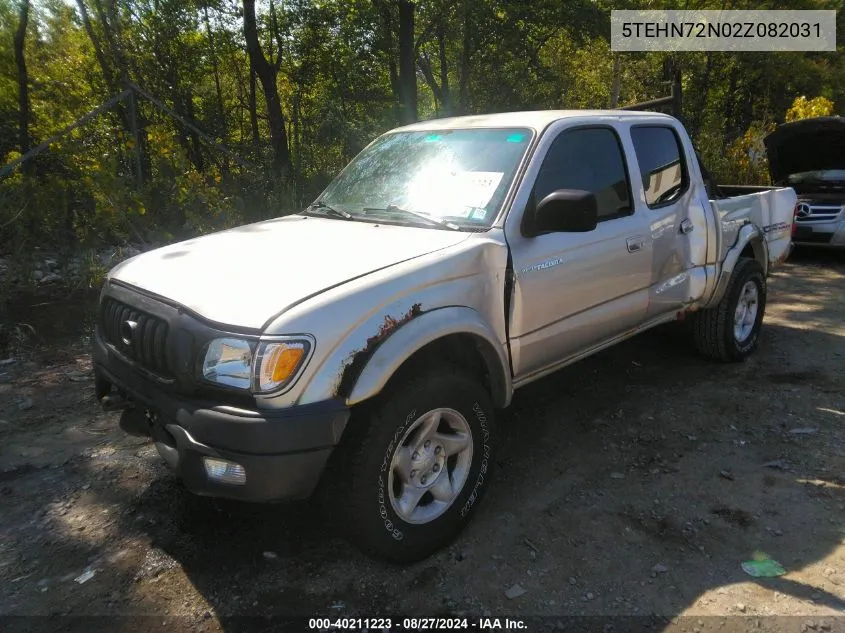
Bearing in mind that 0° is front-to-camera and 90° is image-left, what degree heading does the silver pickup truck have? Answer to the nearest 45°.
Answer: approximately 45°

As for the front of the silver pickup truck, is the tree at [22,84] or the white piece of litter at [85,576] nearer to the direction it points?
the white piece of litter

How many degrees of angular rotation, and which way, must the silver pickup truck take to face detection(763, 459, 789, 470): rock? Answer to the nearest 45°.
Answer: approximately 135° to its left

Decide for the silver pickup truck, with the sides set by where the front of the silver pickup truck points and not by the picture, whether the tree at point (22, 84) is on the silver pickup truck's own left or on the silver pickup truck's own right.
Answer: on the silver pickup truck's own right
